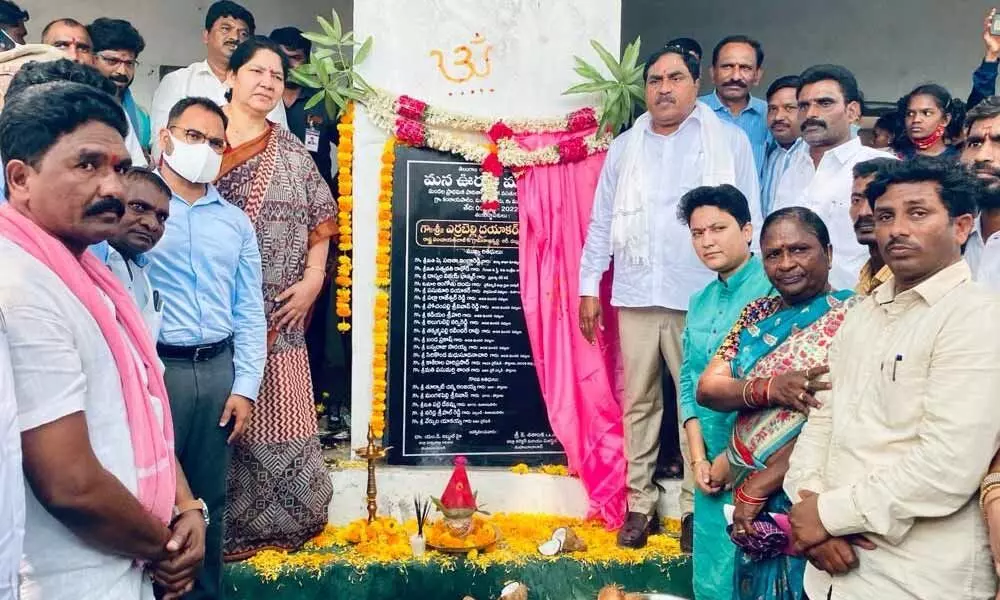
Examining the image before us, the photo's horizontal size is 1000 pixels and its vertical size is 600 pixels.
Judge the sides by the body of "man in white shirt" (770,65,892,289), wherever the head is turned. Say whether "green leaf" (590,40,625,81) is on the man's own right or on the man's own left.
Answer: on the man's own right

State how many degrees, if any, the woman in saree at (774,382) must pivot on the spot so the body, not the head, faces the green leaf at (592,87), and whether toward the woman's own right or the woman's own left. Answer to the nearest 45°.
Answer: approximately 90° to the woman's own right

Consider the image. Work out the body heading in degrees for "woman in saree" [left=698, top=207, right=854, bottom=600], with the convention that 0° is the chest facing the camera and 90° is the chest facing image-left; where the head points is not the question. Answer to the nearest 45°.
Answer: approximately 45°

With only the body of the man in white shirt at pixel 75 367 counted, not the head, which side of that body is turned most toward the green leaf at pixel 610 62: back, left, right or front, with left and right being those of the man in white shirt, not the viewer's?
left

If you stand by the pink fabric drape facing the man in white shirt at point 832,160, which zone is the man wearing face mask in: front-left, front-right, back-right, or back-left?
back-right

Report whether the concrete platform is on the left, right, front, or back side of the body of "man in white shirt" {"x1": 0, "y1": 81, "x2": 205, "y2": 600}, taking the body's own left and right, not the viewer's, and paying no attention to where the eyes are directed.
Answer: left

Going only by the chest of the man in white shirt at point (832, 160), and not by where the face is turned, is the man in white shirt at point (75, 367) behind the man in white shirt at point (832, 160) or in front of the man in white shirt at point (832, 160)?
in front

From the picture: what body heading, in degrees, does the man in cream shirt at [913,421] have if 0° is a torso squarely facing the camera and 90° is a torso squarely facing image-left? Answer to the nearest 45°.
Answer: approximately 45°

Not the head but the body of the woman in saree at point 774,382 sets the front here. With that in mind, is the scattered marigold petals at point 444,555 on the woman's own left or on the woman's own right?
on the woman's own right

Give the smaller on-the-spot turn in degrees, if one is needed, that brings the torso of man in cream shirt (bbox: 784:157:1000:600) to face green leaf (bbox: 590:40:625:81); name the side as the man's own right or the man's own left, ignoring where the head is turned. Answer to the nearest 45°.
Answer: approximately 90° to the man's own right
